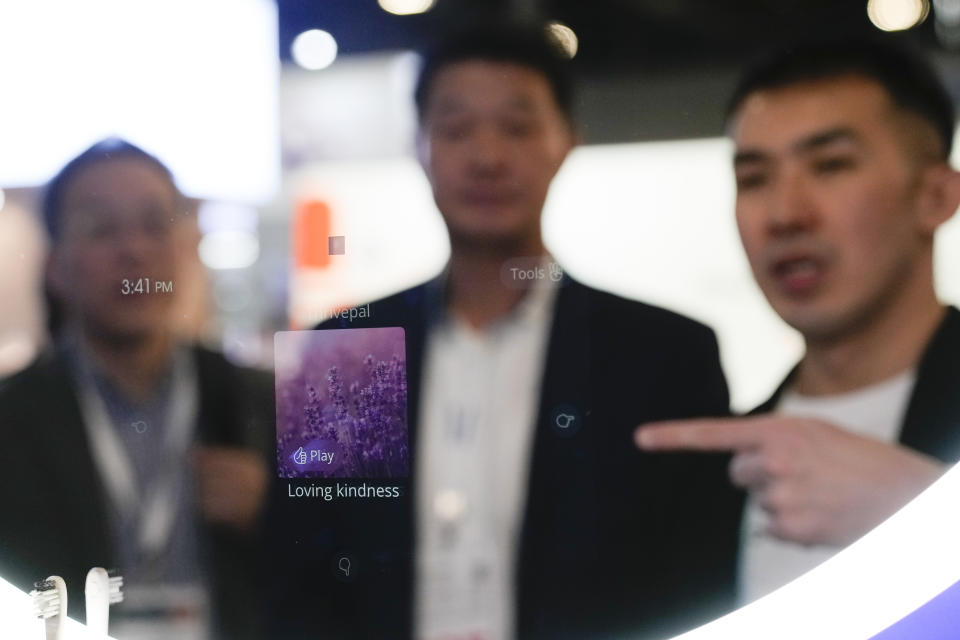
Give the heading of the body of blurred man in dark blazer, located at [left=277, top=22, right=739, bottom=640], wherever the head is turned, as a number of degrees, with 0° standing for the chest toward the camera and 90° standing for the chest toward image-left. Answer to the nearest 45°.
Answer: approximately 0°

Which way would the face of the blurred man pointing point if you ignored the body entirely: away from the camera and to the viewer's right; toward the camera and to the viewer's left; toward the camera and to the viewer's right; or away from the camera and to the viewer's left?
toward the camera and to the viewer's left

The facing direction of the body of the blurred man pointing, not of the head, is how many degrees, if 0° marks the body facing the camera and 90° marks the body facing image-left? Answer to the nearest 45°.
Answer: approximately 45°

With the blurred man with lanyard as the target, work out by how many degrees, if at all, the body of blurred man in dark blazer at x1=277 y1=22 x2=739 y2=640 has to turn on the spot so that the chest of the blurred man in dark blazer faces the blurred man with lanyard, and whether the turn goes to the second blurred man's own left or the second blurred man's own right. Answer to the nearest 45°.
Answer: approximately 90° to the second blurred man's own right

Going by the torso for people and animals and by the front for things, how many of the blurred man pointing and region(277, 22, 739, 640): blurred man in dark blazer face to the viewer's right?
0
